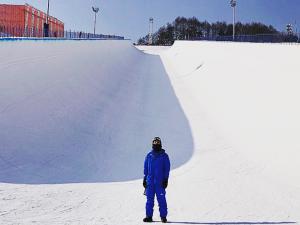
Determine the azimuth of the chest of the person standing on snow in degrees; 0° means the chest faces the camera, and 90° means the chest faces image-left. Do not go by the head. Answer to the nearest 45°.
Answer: approximately 0°
